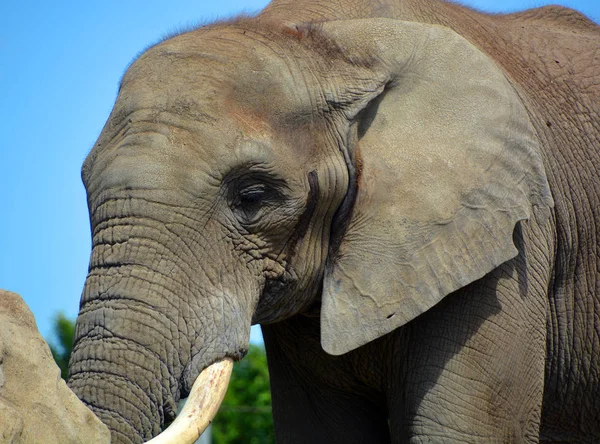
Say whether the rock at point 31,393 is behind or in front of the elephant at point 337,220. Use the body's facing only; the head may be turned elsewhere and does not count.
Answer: in front

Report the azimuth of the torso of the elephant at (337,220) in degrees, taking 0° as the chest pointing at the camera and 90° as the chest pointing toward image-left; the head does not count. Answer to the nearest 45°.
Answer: approximately 45°
